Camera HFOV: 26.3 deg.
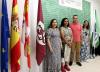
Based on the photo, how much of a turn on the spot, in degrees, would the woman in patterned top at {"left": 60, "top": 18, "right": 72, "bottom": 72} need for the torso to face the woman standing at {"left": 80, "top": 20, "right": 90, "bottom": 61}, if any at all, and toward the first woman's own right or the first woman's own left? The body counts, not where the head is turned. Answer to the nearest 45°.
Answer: approximately 90° to the first woman's own left

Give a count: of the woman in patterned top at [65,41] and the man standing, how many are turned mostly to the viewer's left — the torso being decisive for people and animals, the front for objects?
0

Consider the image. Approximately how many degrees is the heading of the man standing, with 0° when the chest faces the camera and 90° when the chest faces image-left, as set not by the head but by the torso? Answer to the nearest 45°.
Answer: approximately 0°

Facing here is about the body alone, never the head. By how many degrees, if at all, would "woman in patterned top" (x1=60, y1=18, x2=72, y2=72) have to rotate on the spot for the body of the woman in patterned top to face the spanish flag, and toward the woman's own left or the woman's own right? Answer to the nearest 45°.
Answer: approximately 90° to the woman's own right

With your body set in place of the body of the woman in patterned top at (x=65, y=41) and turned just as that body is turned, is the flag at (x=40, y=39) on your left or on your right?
on your right

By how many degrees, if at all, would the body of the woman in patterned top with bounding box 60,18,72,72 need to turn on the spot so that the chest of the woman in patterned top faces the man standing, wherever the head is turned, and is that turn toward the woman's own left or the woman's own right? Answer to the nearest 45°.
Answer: approximately 90° to the woman's own left

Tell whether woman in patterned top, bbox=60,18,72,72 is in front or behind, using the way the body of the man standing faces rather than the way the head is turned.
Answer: in front

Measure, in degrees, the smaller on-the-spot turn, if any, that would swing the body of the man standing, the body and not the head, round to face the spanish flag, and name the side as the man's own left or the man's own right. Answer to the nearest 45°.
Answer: approximately 45° to the man's own right

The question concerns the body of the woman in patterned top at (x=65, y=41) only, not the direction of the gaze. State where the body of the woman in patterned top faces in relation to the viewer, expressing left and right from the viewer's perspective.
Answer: facing the viewer and to the right of the viewer

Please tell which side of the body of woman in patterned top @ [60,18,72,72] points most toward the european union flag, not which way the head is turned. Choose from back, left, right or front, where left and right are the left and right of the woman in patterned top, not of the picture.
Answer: right
